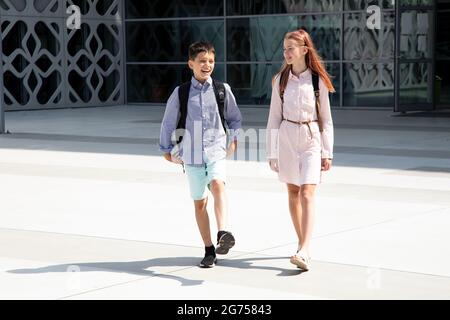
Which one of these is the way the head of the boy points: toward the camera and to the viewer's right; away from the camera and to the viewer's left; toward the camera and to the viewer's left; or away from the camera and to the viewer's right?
toward the camera and to the viewer's right

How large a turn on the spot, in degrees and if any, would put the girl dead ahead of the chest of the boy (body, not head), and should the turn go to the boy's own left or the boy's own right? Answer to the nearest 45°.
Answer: approximately 90° to the boy's own left

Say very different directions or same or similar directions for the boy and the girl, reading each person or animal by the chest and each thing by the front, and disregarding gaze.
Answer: same or similar directions

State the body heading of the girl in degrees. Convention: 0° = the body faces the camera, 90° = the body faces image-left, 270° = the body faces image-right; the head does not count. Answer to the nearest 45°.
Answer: approximately 0°

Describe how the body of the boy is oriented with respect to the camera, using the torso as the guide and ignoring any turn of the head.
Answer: toward the camera

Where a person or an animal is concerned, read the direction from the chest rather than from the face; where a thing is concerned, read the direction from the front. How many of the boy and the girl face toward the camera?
2

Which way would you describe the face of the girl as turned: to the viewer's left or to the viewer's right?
to the viewer's left

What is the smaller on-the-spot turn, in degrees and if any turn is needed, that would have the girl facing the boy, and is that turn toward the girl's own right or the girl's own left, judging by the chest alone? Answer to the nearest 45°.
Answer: approximately 90° to the girl's own right
